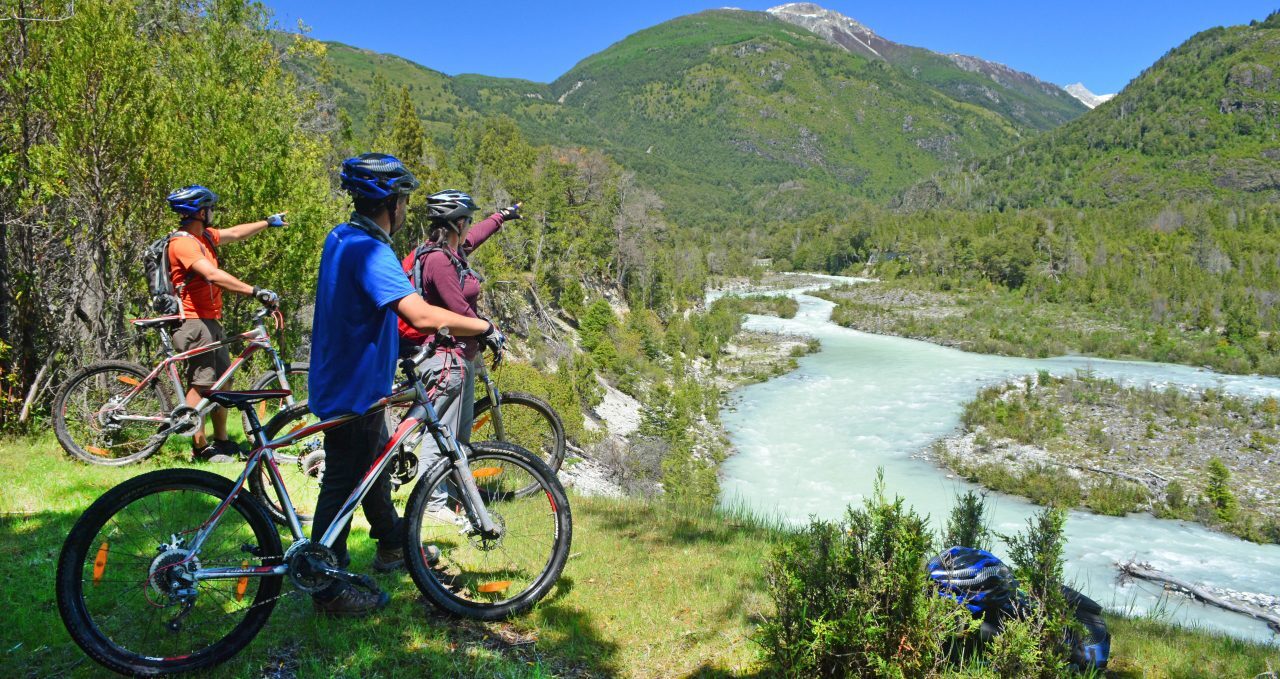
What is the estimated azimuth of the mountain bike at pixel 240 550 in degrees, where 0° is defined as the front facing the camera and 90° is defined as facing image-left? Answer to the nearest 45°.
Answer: approximately 270°

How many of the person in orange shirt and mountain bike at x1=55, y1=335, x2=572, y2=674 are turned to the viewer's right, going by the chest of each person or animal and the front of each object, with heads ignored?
2

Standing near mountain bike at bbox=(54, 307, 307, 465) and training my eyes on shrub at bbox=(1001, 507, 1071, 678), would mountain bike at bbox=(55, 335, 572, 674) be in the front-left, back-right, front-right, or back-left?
front-right

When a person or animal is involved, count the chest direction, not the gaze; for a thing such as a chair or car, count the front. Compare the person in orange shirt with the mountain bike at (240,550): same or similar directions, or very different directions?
same or similar directions

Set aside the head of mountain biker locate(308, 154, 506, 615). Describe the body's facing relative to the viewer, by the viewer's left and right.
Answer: facing away from the viewer and to the right of the viewer

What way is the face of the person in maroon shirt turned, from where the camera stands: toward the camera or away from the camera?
away from the camera

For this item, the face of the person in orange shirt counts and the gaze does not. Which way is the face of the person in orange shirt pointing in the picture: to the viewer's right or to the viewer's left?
to the viewer's right

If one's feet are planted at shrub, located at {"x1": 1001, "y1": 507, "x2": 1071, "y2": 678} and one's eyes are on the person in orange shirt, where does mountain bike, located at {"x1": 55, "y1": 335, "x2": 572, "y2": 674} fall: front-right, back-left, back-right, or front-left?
front-left

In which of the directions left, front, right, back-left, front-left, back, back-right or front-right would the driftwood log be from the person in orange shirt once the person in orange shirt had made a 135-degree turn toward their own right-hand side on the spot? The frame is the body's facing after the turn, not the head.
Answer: back-left

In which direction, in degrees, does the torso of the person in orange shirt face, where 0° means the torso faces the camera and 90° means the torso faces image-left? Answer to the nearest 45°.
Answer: approximately 270°
